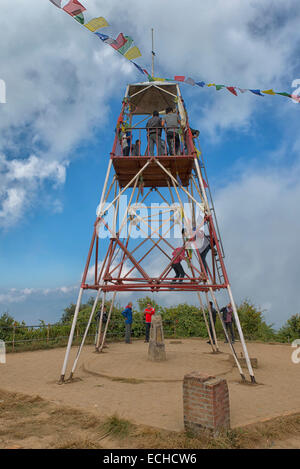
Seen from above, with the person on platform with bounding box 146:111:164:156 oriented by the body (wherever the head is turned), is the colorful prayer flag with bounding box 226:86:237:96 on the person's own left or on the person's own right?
on the person's own right

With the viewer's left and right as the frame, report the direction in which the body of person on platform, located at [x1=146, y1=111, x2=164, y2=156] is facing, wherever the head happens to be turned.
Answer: facing away from the viewer

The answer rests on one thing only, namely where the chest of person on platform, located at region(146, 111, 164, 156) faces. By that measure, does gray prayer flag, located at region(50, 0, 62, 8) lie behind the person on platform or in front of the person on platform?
behind

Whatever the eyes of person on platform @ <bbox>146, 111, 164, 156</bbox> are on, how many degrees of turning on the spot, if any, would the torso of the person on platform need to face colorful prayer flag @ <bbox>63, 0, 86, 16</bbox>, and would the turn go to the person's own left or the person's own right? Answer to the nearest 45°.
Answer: approximately 135° to the person's own left

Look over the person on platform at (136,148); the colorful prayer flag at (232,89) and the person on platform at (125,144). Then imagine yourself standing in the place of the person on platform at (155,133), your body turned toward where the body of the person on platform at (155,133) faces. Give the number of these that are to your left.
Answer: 2
